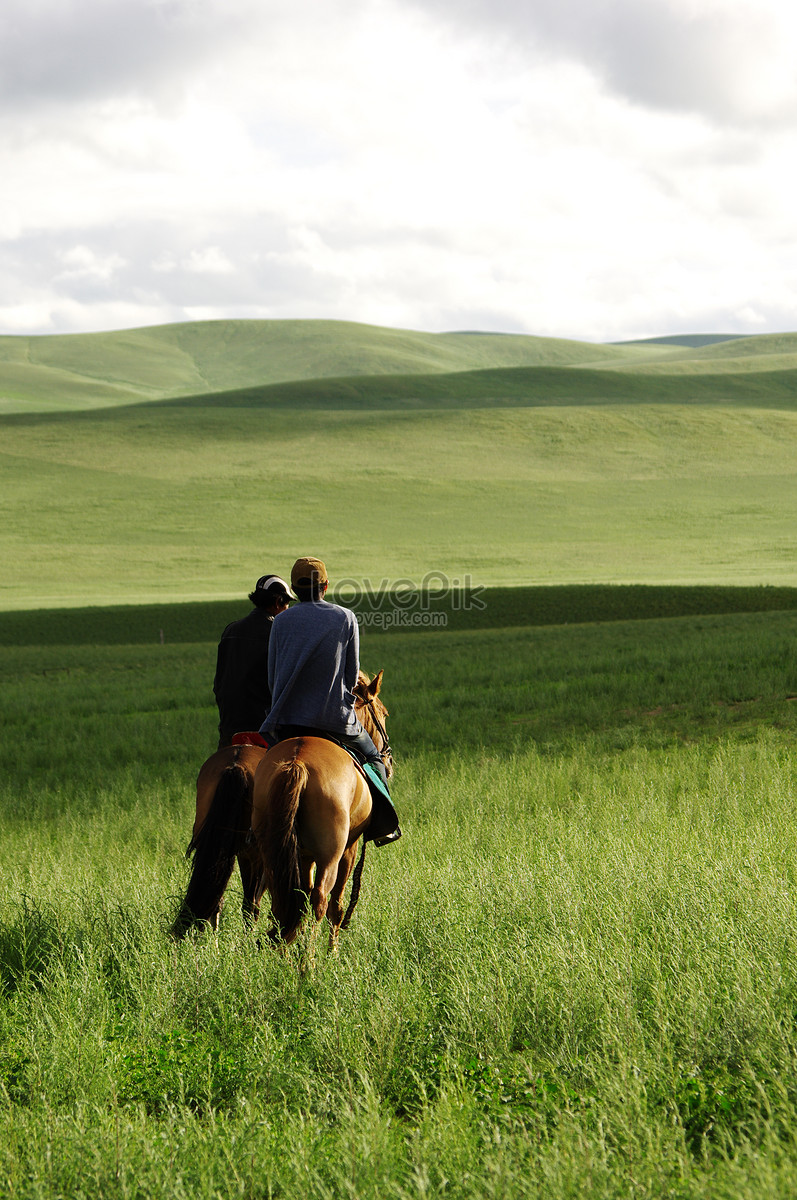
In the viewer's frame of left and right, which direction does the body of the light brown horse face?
facing away from the viewer and to the right of the viewer

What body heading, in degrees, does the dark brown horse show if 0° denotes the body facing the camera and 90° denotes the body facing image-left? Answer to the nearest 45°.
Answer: approximately 180°

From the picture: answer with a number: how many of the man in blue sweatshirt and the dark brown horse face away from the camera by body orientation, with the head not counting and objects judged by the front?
2

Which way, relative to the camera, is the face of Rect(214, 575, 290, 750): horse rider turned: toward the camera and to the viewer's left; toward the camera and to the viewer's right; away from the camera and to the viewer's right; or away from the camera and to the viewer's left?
away from the camera and to the viewer's right

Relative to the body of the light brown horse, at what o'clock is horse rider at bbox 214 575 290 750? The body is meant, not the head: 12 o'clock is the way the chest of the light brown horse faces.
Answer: The horse rider is roughly at 10 o'clock from the light brown horse.

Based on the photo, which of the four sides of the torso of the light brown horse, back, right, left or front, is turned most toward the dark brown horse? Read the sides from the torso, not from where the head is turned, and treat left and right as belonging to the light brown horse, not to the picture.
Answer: left

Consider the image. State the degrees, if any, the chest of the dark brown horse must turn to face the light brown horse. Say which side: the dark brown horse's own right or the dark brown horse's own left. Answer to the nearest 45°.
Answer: approximately 135° to the dark brown horse's own right

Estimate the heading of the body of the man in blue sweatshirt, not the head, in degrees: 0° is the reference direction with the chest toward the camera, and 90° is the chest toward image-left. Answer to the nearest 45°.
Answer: approximately 180°

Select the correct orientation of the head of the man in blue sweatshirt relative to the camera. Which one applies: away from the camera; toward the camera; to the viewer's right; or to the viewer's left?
away from the camera
